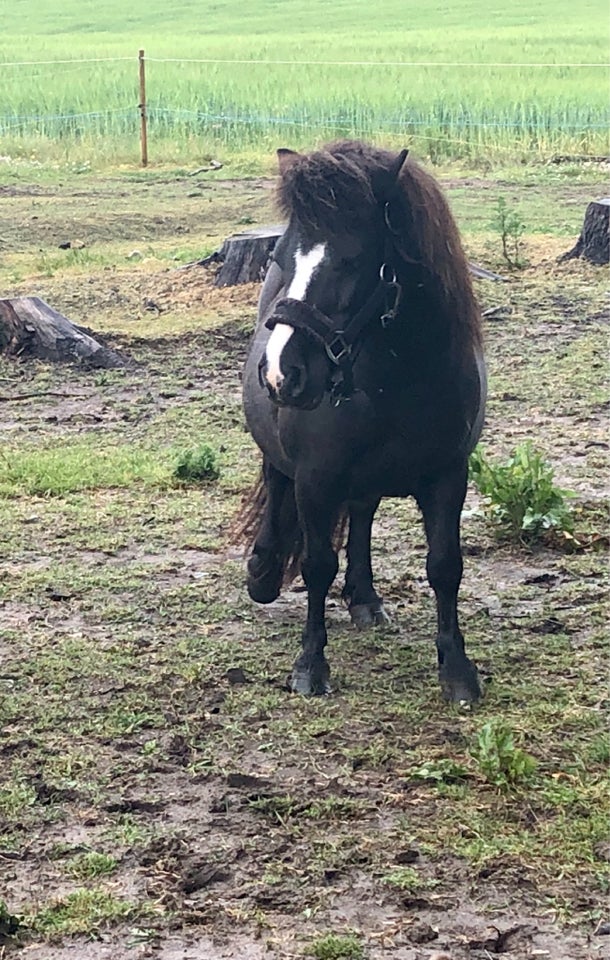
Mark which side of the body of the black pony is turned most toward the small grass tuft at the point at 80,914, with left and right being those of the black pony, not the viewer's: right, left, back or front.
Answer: front

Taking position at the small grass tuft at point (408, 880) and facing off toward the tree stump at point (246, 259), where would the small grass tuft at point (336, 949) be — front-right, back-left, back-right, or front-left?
back-left

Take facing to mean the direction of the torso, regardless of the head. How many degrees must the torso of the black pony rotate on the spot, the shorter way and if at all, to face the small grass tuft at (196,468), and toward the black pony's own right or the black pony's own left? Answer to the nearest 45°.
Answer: approximately 180°

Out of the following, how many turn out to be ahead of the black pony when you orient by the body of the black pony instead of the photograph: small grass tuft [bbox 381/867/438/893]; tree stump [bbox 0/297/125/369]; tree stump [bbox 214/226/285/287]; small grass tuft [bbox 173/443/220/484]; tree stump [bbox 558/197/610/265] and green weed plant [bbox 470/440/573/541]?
1

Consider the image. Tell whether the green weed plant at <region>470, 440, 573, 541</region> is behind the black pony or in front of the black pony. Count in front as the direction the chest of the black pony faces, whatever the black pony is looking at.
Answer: behind

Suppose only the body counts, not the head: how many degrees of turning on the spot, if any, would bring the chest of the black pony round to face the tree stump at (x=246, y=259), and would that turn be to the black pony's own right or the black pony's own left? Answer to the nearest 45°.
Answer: approximately 180°

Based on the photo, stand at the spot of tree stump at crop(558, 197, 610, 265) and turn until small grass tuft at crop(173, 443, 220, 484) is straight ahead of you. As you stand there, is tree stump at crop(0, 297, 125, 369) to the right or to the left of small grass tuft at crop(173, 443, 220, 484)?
right

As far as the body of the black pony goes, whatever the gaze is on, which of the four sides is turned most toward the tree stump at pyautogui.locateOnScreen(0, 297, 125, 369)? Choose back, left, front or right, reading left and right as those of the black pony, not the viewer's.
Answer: back

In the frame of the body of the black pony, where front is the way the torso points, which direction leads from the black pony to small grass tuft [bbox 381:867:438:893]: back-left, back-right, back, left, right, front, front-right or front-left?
front

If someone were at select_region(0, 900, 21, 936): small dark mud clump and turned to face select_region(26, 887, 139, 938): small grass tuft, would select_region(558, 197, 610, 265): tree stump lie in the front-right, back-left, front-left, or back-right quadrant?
front-left

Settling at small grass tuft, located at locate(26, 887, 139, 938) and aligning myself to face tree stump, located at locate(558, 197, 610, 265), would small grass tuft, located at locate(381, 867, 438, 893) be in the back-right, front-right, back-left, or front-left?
front-right

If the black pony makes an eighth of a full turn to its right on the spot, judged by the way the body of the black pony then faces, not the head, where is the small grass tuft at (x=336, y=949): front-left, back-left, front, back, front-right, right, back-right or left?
front-left

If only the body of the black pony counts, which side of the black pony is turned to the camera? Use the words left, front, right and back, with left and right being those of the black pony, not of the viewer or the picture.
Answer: front
